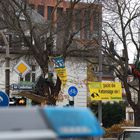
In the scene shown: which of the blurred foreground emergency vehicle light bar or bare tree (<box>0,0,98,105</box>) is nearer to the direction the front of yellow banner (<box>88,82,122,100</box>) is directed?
the blurred foreground emergency vehicle light bar

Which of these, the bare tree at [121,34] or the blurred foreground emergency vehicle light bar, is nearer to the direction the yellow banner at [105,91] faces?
the blurred foreground emergency vehicle light bar

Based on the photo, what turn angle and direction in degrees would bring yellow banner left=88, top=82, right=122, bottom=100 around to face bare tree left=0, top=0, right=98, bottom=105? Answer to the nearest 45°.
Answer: approximately 135° to its right

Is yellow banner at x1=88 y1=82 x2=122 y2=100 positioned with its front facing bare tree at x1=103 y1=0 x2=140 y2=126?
no

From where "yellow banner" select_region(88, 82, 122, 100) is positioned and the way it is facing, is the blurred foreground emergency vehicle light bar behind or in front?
in front

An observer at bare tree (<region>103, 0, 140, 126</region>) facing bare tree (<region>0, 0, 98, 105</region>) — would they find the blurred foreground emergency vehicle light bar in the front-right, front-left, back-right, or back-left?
front-left

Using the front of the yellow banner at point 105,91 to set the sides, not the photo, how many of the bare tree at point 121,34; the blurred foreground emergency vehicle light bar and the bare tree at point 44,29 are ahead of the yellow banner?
1

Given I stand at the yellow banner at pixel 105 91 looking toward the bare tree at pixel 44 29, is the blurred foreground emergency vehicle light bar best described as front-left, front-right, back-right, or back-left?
back-left

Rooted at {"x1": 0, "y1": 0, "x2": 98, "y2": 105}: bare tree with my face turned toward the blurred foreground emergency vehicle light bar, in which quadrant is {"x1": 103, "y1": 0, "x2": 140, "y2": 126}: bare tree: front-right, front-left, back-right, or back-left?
back-left

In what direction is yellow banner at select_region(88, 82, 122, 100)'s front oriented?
toward the camera
